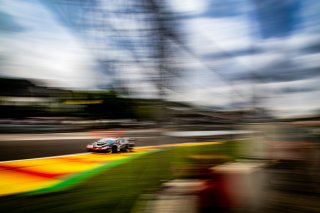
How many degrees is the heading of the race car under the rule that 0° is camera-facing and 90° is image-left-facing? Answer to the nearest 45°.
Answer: approximately 45°
